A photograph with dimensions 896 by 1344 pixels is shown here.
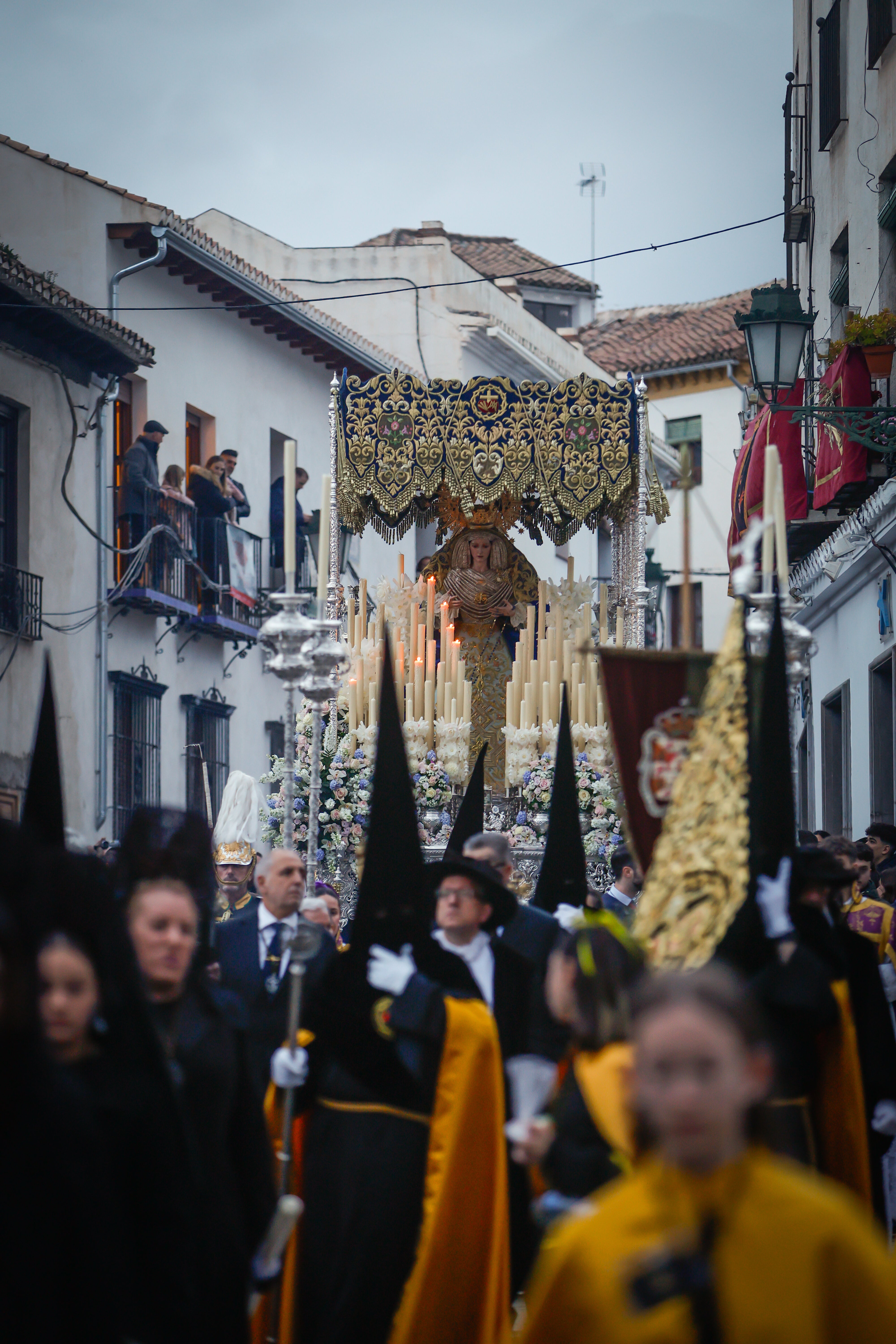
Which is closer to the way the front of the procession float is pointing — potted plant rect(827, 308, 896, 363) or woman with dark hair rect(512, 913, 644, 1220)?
the woman with dark hair

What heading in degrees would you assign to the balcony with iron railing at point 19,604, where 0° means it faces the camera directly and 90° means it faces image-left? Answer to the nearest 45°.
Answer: approximately 315°

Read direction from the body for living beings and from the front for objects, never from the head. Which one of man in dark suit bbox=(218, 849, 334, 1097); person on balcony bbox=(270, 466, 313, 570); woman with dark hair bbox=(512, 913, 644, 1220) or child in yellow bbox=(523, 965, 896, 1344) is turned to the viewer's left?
the woman with dark hair

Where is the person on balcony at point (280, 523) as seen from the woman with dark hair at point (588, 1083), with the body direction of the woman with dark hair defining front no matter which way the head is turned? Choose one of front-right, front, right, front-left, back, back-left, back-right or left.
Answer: right

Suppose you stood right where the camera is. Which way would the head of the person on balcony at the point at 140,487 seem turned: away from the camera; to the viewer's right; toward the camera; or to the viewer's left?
to the viewer's right

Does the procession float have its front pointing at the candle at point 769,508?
yes

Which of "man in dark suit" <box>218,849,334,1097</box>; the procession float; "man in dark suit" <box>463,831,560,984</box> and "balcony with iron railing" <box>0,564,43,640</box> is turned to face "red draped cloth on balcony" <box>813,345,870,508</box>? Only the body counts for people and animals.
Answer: the balcony with iron railing

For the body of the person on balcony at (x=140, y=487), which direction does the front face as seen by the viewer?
to the viewer's right

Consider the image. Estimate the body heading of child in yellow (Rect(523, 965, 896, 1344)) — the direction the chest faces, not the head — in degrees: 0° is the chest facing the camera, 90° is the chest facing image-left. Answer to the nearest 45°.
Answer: approximately 0°

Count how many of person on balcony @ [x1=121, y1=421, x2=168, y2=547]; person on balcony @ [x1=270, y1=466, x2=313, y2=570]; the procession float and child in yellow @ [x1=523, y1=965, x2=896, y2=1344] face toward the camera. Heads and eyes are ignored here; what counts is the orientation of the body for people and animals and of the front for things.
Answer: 2

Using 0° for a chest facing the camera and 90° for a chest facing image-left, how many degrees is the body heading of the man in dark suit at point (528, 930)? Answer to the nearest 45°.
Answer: approximately 45°
